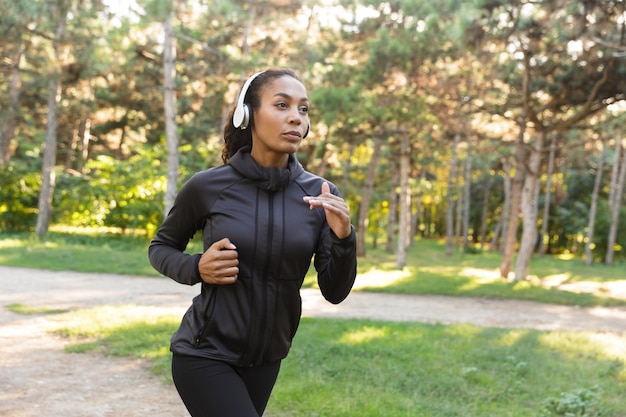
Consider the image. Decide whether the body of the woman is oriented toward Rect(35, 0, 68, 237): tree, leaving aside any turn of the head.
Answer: no

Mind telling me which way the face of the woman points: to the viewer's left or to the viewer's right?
to the viewer's right
